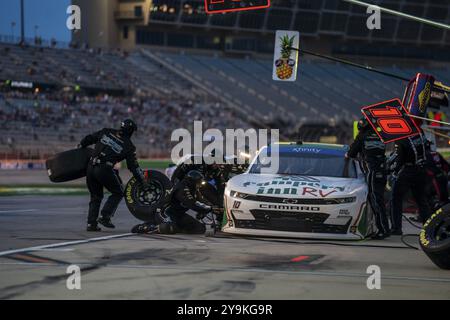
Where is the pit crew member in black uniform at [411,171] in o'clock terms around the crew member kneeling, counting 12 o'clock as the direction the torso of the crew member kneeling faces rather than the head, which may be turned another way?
The pit crew member in black uniform is roughly at 12 o'clock from the crew member kneeling.

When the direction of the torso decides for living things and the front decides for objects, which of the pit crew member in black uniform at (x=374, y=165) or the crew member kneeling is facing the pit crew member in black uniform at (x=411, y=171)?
the crew member kneeling

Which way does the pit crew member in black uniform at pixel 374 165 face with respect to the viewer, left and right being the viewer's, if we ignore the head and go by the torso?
facing away from the viewer and to the left of the viewer

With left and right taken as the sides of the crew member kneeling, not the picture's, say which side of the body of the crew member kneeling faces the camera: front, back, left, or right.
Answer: right
